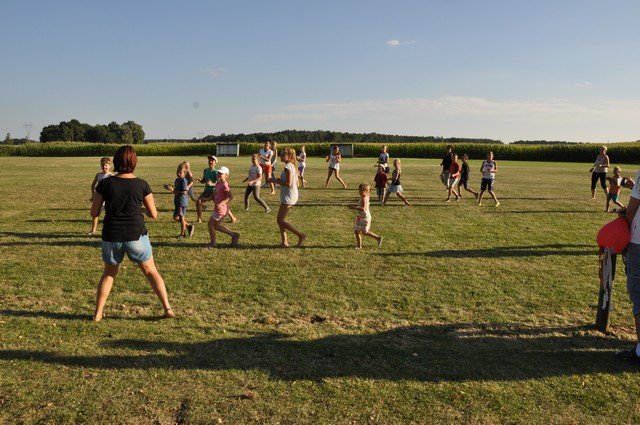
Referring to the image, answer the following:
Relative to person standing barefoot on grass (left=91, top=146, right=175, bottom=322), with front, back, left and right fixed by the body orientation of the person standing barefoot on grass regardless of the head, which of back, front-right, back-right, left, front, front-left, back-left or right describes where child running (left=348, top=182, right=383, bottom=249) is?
front-right

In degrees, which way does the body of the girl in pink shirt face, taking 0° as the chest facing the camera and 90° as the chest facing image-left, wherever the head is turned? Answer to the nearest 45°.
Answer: approximately 90°

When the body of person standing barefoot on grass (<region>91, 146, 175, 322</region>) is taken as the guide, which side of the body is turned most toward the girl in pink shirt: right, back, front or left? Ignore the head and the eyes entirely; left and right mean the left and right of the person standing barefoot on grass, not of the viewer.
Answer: front

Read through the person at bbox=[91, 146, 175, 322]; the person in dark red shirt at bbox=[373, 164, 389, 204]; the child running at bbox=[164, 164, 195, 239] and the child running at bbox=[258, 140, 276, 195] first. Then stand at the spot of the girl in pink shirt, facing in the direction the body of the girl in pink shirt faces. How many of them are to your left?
1

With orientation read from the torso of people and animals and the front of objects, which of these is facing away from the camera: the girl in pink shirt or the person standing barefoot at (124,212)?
the person standing barefoot

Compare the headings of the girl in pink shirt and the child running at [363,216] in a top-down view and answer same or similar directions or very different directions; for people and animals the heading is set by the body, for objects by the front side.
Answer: same or similar directions

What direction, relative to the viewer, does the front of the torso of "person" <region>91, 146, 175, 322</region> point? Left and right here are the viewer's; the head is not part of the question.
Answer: facing away from the viewer

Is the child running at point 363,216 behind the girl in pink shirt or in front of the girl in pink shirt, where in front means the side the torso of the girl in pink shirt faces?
behind

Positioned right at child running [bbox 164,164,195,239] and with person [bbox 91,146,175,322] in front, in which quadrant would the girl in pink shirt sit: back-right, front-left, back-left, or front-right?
front-left
